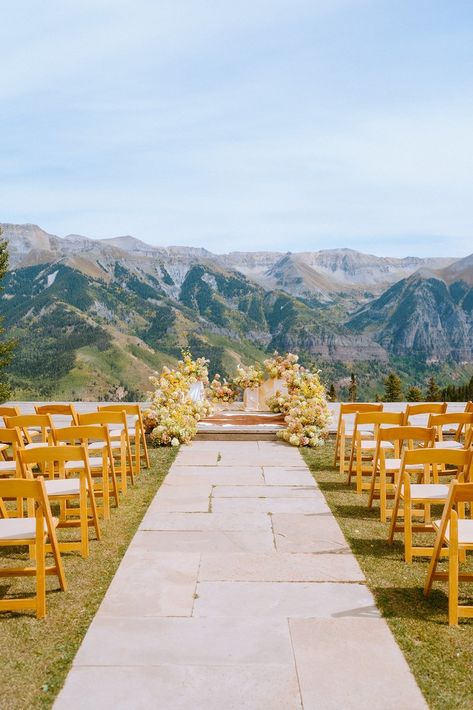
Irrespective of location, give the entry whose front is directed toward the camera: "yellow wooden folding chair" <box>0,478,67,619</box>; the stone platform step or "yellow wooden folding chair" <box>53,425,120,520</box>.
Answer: the stone platform step

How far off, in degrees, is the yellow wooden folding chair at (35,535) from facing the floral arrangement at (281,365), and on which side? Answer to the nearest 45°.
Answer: approximately 45° to its right

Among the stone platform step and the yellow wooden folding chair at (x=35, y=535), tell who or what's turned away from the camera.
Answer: the yellow wooden folding chair

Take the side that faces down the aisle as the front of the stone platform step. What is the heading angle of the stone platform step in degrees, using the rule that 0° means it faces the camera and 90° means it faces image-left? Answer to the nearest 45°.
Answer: approximately 0°

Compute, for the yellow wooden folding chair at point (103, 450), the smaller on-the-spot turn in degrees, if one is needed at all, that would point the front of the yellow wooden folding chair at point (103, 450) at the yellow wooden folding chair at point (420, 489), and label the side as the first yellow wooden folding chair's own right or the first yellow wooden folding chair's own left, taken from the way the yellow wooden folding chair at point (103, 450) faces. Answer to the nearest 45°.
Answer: approximately 135° to the first yellow wooden folding chair's own right

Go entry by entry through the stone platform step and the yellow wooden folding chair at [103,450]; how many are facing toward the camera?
1

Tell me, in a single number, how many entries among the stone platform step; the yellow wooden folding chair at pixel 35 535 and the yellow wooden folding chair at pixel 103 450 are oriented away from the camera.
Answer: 2

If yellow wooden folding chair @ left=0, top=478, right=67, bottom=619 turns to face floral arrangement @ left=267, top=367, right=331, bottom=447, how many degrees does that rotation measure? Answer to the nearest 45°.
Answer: approximately 45° to its right

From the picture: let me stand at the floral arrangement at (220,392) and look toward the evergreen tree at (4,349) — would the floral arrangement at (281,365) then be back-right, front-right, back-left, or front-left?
back-right

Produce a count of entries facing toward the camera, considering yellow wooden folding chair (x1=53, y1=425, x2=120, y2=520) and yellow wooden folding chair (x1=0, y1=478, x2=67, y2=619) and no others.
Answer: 0

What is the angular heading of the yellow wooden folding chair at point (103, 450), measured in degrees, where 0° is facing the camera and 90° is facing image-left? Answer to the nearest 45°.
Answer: approximately 180°

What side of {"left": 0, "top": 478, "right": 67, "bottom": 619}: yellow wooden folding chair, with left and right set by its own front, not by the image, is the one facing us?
back

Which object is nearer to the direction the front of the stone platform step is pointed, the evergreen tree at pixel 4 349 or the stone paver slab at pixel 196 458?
the stone paver slab

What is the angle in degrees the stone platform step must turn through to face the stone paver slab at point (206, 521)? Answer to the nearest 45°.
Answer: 0° — it already faces it

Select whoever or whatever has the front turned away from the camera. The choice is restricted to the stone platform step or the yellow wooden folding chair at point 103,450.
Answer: the yellow wooden folding chair

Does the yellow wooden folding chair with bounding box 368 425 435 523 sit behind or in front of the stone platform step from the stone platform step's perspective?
in front

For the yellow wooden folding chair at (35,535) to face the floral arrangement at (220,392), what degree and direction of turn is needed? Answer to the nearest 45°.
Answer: approximately 45° to its right
